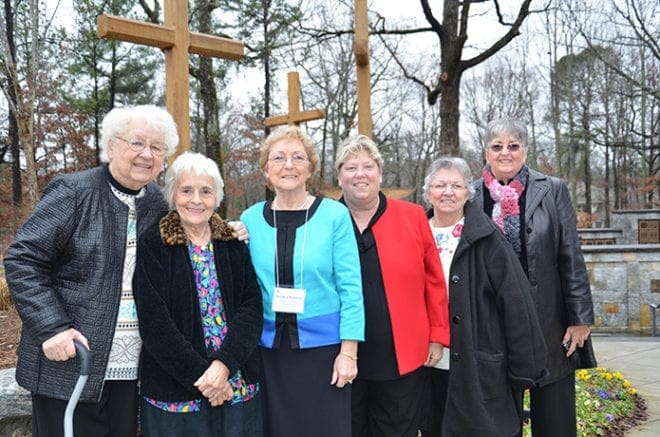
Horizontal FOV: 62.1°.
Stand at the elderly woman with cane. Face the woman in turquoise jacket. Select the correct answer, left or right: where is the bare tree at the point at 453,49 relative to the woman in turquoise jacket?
left

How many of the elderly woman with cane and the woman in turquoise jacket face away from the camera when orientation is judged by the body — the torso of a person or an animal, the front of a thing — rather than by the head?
0

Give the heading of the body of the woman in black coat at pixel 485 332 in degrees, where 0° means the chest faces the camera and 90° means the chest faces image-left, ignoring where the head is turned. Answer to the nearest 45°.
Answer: approximately 45°

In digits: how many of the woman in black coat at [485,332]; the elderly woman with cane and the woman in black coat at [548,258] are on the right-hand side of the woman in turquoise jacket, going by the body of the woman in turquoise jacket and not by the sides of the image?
1

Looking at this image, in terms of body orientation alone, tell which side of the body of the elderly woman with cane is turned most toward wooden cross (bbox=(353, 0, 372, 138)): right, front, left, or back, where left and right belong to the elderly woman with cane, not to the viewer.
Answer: left

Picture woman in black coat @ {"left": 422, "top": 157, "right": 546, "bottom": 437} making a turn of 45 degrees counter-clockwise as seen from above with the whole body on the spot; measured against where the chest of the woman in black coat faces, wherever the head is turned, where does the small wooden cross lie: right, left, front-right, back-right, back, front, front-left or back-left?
back-right

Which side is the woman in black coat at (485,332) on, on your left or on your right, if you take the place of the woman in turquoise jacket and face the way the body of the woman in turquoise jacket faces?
on your left
